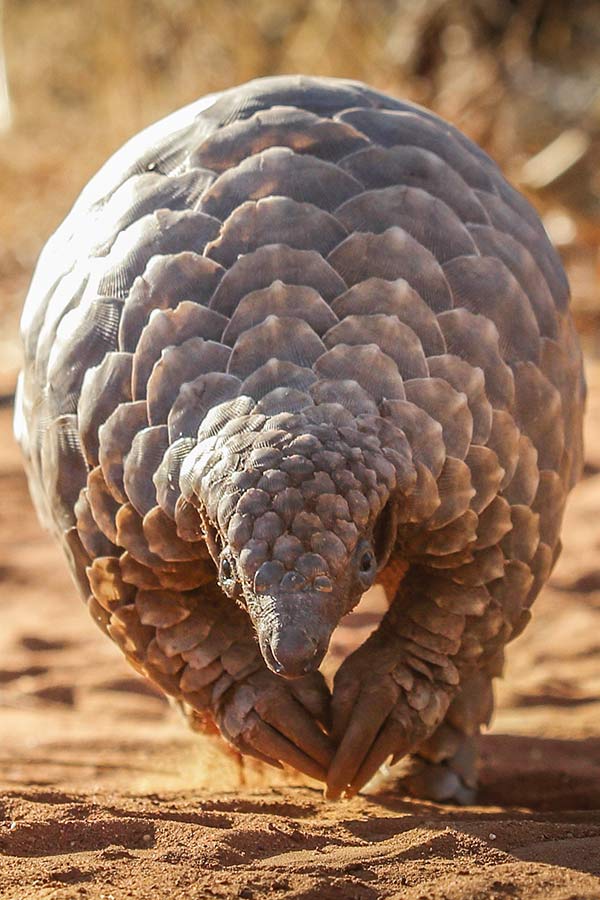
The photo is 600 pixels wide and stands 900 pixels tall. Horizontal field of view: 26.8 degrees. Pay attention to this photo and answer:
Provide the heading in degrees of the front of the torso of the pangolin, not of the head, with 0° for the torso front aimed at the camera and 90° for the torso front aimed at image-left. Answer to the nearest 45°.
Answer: approximately 0°
